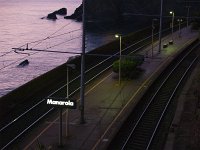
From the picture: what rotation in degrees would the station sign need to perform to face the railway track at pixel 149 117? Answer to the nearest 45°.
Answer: approximately 135° to its left

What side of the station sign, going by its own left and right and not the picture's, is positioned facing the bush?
back

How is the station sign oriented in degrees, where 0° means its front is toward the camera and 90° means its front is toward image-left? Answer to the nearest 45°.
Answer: approximately 0°

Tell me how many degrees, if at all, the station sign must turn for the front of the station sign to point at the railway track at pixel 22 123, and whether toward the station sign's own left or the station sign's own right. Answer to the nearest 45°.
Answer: approximately 135° to the station sign's own right
